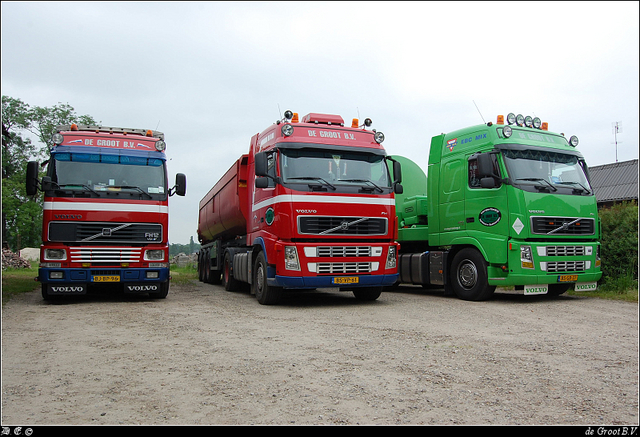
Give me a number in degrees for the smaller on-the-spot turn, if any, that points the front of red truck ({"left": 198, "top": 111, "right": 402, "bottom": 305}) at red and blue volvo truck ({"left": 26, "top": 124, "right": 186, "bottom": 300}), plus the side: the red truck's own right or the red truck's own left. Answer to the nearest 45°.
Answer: approximately 135° to the red truck's own right

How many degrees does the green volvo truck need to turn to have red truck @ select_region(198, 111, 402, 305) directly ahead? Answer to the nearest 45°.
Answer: approximately 90° to its right

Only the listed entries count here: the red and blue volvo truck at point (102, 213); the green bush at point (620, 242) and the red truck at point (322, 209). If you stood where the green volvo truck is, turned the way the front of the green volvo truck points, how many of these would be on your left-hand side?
1

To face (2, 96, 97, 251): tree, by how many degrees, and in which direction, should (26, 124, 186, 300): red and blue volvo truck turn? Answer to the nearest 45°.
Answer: approximately 180°

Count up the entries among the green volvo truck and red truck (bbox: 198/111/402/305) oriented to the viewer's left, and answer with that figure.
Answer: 0

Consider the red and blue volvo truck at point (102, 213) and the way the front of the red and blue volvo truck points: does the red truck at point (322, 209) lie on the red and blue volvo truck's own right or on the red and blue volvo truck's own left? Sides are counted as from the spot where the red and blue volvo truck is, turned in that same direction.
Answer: on the red and blue volvo truck's own left

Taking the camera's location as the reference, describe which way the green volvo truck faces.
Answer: facing the viewer and to the right of the viewer

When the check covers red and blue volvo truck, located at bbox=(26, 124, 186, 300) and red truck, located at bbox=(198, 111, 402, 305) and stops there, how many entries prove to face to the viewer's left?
0

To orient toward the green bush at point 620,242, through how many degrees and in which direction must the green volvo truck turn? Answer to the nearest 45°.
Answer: approximately 90° to its left

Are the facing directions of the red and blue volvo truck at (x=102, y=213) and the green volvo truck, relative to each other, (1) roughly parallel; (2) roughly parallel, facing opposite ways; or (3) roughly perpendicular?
roughly parallel

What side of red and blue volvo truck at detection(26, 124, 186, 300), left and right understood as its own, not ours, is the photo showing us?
front
